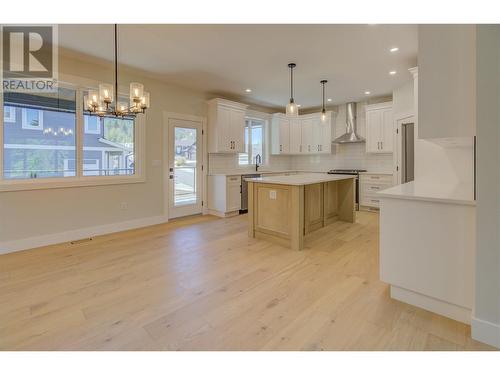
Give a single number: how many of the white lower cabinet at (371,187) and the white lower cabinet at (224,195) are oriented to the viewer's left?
0

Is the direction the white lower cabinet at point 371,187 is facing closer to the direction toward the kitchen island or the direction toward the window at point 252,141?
the kitchen island

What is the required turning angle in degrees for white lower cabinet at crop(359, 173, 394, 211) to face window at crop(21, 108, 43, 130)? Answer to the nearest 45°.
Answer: approximately 45° to its right

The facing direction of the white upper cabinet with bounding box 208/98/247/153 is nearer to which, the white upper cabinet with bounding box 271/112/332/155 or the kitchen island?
the kitchen island

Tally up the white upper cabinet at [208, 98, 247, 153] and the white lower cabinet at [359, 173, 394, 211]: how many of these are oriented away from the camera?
0

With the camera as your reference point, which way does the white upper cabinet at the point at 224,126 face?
facing the viewer and to the right of the viewer

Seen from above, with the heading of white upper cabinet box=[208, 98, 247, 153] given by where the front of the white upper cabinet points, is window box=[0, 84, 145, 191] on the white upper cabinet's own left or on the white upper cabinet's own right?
on the white upper cabinet's own right

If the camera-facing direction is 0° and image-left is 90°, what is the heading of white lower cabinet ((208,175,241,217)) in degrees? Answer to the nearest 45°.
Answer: approximately 315°
